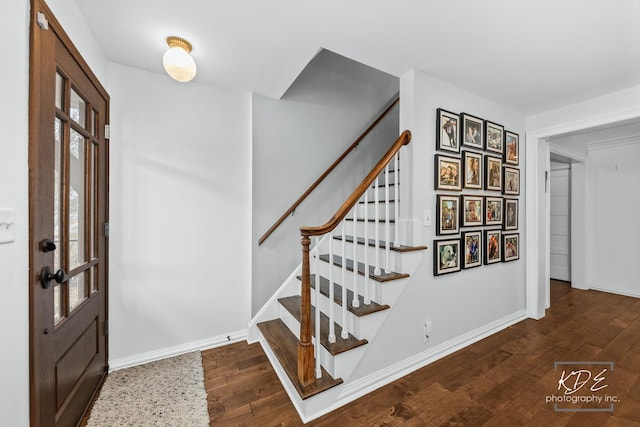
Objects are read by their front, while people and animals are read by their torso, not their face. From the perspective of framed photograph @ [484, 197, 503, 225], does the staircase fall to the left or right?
on its right

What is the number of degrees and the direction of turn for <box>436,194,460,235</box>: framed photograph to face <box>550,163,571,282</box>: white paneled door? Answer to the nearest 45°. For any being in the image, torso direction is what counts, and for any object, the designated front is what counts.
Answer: approximately 90° to its left

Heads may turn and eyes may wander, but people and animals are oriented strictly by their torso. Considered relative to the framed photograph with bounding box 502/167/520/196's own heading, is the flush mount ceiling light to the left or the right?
on its right
